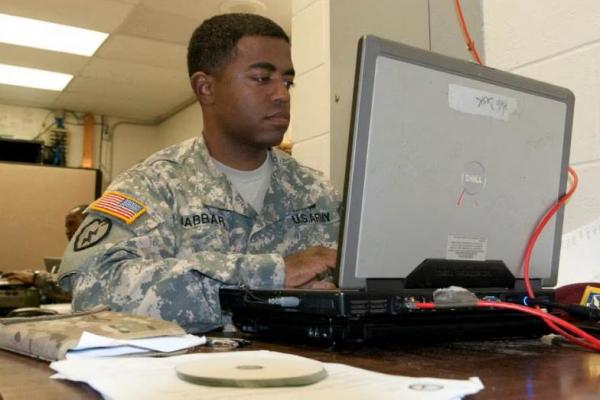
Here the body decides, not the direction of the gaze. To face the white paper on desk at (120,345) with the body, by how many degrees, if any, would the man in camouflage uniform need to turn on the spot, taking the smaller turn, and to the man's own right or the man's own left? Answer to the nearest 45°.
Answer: approximately 45° to the man's own right

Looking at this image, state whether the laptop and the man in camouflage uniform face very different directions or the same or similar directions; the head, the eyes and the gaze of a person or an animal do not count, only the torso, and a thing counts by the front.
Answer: very different directions

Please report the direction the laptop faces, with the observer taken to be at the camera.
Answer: facing away from the viewer and to the left of the viewer

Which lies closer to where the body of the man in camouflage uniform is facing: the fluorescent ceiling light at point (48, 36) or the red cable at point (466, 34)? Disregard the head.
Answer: the red cable

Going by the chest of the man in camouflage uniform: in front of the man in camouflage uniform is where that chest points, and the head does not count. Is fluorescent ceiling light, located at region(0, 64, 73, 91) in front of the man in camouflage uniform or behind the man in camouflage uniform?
behind

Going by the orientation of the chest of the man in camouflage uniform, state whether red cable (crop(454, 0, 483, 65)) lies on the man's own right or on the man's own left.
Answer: on the man's own left

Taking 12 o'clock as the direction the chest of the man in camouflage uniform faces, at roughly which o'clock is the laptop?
The laptop is roughly at 1 o'clock from the man in camouflage uniform.

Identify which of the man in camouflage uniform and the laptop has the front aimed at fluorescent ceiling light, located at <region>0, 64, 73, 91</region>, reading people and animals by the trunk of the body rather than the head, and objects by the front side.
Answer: the laptop

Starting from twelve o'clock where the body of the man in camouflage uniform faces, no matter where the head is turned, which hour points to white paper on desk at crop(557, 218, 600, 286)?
The white paper on desk is roughly at 11 o'clock from the man in camouflage uniform.
